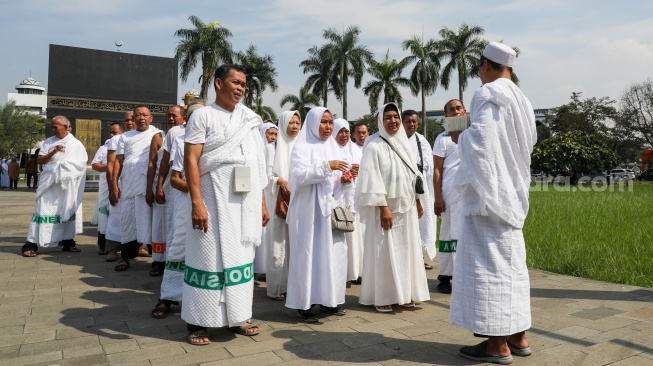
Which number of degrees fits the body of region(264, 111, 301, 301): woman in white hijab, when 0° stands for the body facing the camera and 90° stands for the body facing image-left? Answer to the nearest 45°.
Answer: approximately 315°

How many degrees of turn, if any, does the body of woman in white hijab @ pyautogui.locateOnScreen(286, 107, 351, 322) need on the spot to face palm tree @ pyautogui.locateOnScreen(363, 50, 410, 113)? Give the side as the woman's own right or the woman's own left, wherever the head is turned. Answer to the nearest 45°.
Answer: approximately 135° to the woman's own left

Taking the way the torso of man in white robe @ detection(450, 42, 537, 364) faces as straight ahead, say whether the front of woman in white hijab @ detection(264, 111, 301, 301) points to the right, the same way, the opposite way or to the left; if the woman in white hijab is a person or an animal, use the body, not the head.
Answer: the opposite way

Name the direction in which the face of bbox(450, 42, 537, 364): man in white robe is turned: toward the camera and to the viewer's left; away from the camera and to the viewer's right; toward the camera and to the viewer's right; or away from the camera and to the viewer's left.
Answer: away from the camera and to the viewer's left

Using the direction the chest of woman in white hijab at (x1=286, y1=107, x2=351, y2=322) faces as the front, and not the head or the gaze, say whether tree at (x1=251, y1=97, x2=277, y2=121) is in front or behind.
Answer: behind

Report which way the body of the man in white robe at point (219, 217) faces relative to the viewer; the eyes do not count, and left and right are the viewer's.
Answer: facing the viewer and to the right of the viewer

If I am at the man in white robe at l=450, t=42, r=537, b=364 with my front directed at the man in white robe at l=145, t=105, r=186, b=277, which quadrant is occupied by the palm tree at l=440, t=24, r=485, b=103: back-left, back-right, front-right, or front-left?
front-right

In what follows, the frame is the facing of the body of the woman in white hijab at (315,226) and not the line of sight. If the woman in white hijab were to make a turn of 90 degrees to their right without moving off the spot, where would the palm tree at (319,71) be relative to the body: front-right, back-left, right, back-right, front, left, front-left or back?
back-right

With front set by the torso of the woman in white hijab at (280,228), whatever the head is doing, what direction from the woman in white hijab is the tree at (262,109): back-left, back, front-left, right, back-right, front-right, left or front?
back-left

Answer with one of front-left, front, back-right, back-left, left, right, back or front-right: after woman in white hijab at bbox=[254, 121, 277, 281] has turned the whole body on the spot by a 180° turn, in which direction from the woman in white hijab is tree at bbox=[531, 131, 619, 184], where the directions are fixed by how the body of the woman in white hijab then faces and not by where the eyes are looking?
right

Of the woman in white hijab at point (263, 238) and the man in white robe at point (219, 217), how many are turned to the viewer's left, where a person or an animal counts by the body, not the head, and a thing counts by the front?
0

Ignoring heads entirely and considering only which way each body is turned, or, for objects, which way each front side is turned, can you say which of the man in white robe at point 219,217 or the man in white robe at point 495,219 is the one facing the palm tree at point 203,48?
the man in white robe at point 495,219
